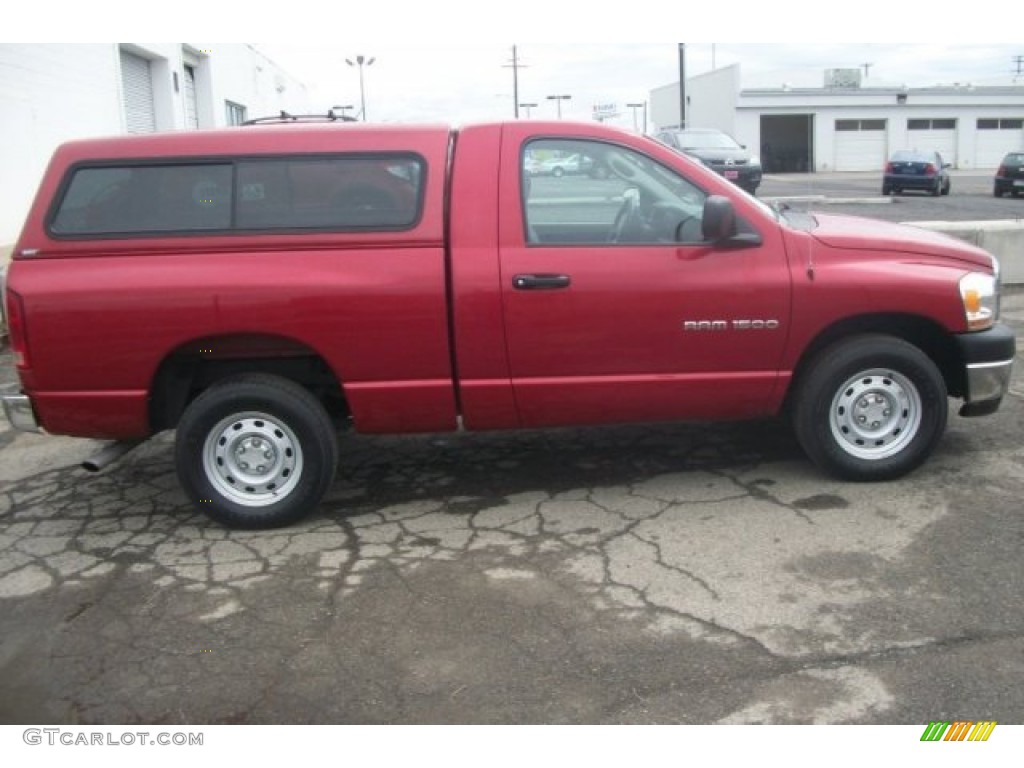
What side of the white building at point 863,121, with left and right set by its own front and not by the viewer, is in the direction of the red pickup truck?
front

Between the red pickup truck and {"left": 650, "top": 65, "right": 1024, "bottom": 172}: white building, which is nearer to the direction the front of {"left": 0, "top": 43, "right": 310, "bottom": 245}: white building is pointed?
the red pickup truck

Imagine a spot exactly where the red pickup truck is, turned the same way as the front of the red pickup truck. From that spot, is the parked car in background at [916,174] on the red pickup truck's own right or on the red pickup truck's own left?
on the red pickup truck's own left

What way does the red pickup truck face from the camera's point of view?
to the viewer's right

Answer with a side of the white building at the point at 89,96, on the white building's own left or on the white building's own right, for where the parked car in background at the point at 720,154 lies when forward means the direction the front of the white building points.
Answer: on the white building's own left

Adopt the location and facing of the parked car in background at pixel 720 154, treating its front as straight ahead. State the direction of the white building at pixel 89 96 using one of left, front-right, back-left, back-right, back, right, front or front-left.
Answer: right

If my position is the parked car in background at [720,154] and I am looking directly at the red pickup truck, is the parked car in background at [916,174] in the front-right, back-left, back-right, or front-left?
back-left

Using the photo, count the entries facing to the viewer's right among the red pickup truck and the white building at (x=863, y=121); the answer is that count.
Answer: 1

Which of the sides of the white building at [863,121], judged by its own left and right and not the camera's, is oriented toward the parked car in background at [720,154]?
front

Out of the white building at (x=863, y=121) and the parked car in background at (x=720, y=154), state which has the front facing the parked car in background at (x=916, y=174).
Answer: the white building

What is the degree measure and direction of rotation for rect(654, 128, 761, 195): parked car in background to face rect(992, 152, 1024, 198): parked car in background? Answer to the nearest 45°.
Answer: approximately 90° to its left

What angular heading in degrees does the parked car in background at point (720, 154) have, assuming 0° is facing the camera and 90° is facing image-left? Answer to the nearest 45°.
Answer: approximately 315°

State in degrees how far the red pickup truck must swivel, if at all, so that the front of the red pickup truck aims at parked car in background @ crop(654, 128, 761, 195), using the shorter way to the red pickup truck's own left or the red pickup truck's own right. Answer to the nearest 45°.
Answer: approximately 90° to the red pickup truck's own left
